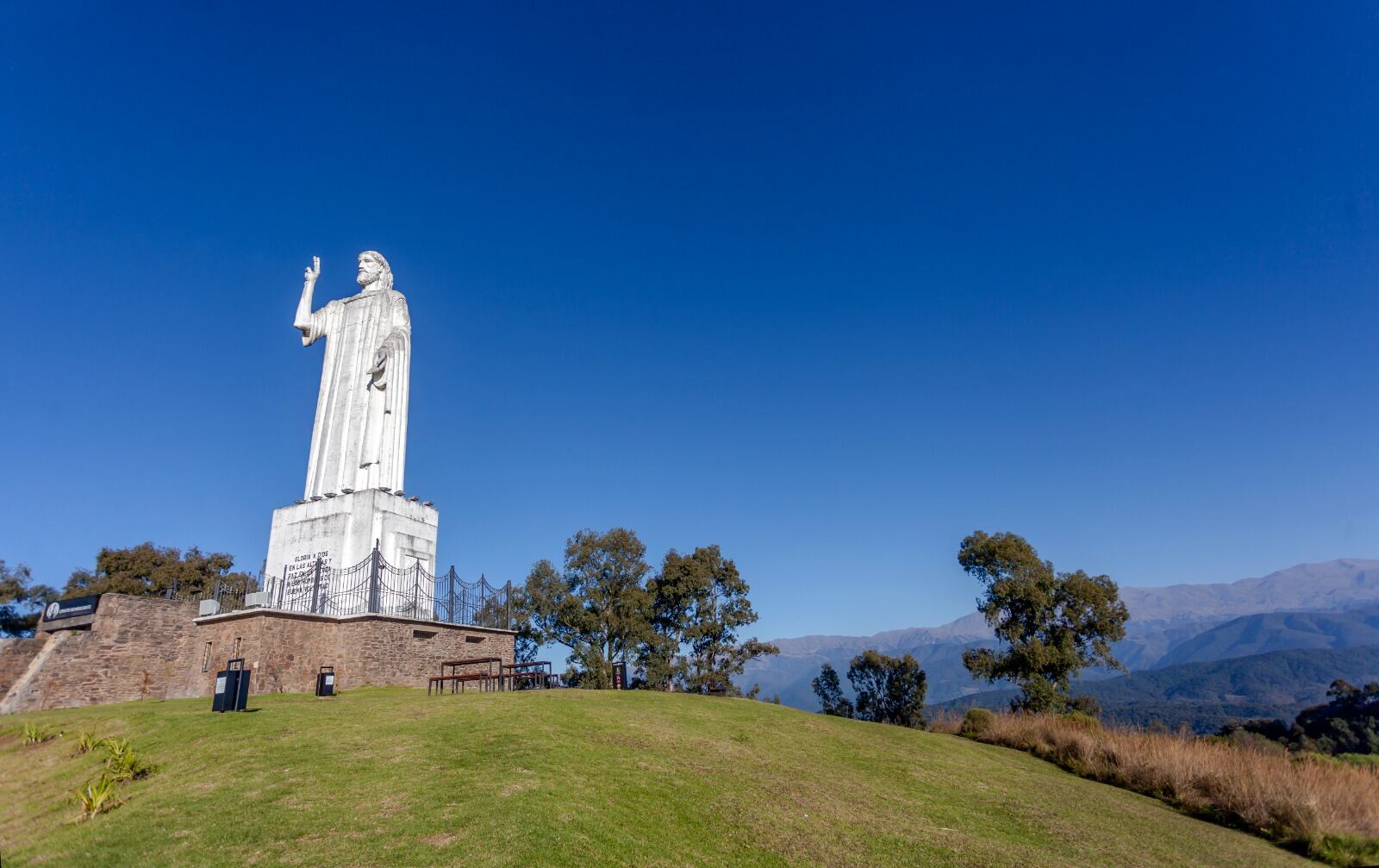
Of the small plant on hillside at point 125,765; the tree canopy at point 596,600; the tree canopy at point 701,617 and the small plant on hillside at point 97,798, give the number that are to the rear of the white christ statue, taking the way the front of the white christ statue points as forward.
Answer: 2

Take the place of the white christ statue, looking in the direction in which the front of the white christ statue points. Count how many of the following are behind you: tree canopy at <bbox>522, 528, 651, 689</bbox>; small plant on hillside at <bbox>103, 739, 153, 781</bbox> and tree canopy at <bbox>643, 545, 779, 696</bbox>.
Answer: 2

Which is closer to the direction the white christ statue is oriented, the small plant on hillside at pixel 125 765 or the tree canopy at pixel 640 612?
the small plant on hillside

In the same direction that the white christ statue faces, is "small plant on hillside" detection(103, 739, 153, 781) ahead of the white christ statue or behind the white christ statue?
ahead

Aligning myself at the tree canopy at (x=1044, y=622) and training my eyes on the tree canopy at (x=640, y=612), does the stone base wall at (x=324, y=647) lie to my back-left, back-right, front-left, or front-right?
front-left

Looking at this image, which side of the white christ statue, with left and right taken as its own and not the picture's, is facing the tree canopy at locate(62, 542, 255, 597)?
right

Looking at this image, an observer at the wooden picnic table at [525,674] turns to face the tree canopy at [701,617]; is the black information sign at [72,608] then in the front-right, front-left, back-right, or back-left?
back-left

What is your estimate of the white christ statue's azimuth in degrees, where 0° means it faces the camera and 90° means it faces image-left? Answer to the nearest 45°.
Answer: approximately 45°
